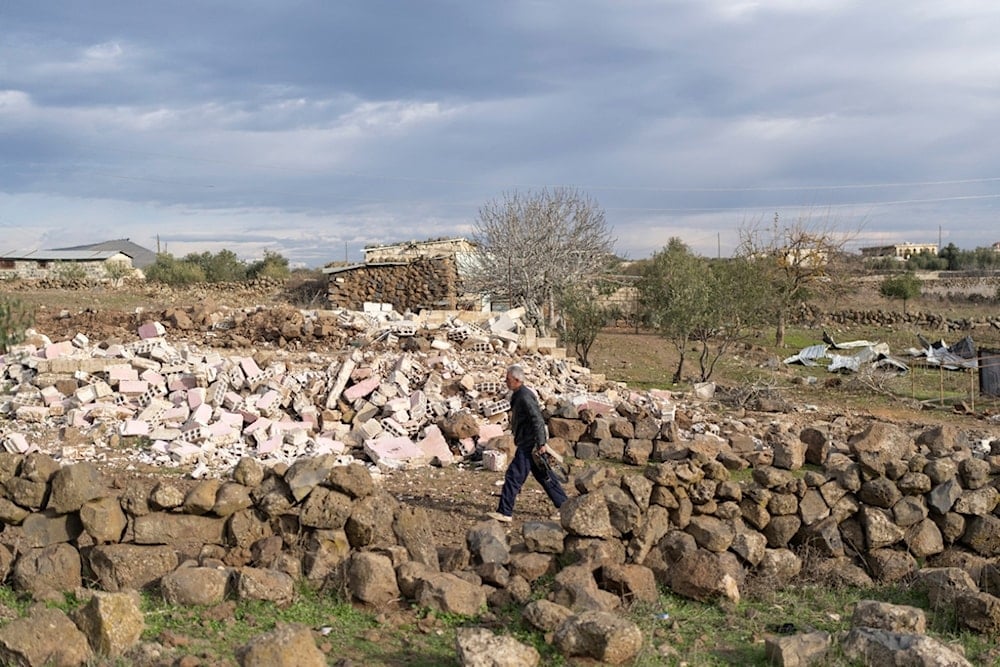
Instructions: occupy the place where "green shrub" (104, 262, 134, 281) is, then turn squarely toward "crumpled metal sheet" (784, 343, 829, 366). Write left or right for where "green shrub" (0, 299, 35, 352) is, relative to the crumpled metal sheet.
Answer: right

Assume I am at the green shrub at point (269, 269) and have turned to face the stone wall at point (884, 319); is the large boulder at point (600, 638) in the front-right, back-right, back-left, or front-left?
front-right

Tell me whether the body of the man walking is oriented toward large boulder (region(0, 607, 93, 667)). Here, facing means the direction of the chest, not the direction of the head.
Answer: no

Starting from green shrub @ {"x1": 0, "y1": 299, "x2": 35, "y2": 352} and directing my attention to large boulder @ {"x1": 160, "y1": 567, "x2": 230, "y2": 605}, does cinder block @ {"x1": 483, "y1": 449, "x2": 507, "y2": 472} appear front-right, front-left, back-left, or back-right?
front-left
